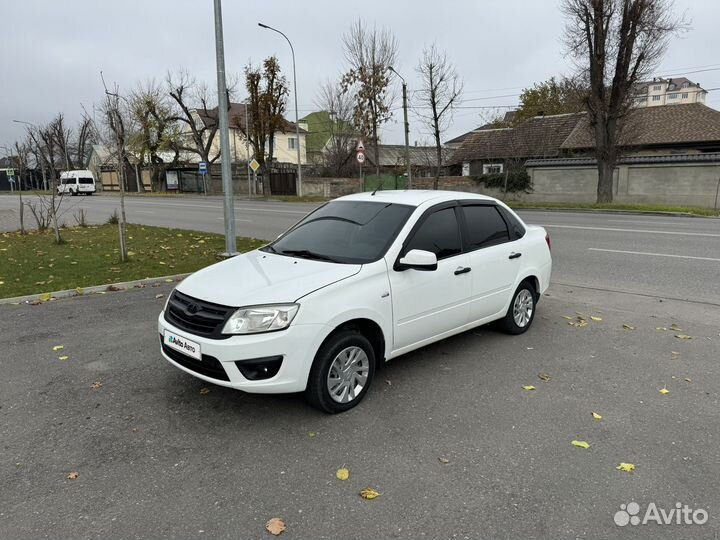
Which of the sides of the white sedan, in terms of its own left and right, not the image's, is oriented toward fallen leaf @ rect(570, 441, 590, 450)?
left

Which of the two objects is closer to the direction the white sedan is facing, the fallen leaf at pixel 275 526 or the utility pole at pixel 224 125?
the fallen leaf

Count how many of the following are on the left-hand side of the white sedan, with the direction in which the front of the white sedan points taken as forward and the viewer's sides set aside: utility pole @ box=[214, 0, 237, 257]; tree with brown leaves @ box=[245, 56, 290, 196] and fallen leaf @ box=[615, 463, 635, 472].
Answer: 1

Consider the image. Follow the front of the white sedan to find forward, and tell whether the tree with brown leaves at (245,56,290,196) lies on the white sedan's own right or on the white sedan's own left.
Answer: on the white sedan's own right

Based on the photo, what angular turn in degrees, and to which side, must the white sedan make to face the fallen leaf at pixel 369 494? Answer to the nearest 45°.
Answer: approximately 45° to its left

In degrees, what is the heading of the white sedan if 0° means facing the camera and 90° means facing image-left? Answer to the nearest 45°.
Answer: approximately 45°

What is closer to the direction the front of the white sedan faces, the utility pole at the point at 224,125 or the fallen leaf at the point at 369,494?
the fallen leaf
